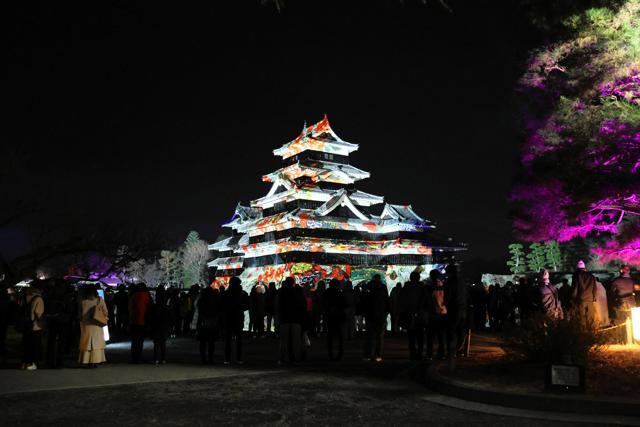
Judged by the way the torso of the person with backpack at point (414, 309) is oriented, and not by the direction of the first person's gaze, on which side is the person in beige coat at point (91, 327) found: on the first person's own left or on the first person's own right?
on the first person's own left

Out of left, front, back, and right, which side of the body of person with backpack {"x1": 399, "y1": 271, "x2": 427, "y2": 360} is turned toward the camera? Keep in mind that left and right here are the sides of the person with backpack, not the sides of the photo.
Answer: back

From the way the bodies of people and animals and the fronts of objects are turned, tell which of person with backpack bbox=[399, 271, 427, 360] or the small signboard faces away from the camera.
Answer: the person with backpack

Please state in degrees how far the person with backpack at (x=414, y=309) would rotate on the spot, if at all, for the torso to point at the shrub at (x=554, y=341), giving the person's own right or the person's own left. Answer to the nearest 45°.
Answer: approximately 135° to the person's own right

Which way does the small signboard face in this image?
toward the camera

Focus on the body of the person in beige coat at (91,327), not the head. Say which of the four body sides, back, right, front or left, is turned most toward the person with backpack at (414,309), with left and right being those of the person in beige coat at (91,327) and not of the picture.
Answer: right

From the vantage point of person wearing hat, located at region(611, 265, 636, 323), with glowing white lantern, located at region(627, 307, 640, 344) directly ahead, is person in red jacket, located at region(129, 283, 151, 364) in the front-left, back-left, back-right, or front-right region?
front-right

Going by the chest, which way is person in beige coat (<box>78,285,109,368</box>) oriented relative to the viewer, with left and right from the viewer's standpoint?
facing away from the viewer

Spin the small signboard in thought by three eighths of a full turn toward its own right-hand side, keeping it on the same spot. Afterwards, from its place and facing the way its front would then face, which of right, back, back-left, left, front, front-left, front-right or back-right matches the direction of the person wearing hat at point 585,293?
front-right

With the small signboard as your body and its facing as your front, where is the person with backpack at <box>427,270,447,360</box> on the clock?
The person with backpack is roughly at 5 o'clock from the small signboard.
